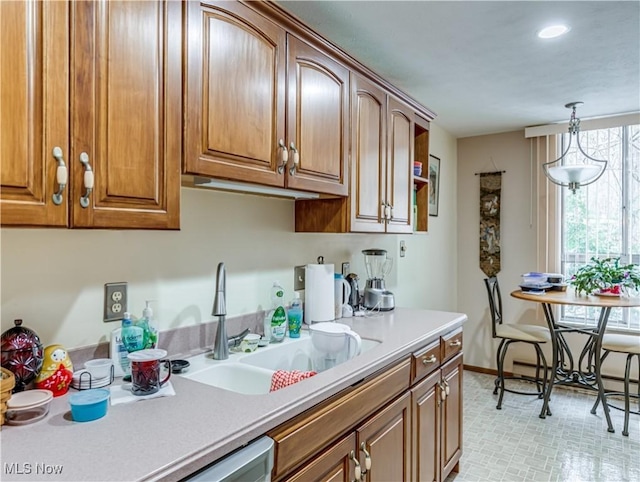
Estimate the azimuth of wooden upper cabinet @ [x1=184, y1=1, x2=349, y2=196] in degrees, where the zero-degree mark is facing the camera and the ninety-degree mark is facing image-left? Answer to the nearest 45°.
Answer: approximately 315°

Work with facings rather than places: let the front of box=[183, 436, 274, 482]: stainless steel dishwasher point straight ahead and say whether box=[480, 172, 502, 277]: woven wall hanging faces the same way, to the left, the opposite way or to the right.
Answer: to the right

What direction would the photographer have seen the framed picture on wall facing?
facing the viewer and to the right of the viewer

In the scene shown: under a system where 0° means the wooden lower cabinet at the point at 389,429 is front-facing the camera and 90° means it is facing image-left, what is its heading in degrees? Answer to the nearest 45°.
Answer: approximately 315°

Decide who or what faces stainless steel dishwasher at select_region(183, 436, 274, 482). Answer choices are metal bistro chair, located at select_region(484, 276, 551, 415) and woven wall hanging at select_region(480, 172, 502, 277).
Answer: the woven wall hanging

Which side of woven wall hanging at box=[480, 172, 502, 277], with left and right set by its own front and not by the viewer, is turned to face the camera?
front

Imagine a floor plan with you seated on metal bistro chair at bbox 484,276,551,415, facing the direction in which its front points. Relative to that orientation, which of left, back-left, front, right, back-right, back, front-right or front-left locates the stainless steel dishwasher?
right

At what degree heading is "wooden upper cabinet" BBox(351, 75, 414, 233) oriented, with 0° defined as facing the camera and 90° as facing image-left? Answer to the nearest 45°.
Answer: approximately 315°
